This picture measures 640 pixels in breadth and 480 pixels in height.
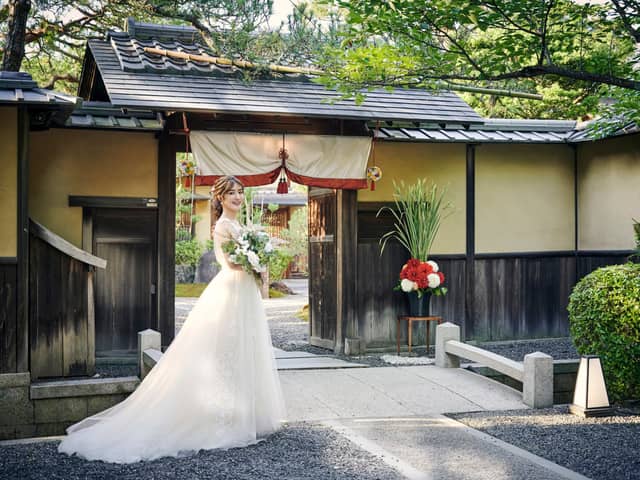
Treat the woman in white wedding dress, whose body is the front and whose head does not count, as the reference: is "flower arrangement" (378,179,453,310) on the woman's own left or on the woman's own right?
on the woman's own left

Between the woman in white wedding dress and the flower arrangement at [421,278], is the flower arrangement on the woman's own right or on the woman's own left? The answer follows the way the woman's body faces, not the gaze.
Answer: on the woman's own left

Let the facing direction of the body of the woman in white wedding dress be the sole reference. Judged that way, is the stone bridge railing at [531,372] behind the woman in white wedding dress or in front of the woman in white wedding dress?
in front

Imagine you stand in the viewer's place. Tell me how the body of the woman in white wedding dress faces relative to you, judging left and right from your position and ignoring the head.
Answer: facing to the right of the viewer

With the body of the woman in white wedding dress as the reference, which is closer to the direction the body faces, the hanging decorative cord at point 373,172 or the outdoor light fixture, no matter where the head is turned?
the outdoor light fixture

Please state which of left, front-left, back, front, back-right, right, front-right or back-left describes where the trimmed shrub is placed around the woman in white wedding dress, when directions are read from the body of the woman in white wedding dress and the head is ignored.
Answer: front

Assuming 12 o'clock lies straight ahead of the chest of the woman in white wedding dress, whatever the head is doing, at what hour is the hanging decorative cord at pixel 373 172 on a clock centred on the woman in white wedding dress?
The hanging decorative cord is roughly at 10 o'clock from the woman in white wedding dress.

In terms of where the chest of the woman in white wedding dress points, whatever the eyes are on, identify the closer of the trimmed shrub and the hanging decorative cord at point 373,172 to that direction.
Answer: the trimmed shrub
